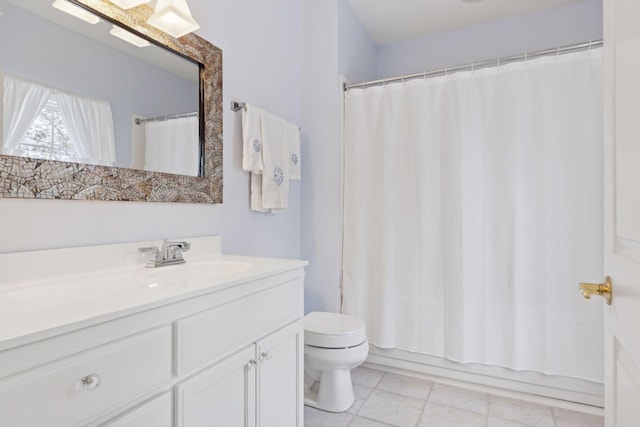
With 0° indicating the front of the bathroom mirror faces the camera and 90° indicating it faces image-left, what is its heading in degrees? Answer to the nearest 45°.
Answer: approximately 315°

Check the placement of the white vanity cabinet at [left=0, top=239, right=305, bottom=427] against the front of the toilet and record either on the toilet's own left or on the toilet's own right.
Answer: on the toilet's own right

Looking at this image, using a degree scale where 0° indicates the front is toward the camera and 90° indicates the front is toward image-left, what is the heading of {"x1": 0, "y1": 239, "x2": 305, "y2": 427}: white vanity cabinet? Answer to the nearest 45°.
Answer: approximately 315°
